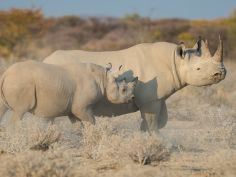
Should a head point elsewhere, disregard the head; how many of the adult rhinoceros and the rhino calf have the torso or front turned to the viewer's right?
2

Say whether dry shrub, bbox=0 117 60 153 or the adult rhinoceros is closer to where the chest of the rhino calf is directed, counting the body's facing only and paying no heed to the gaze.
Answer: the adult rhinoceros

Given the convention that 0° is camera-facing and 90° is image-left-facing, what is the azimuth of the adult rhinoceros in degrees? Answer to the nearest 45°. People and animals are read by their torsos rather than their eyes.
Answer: approximately 270°

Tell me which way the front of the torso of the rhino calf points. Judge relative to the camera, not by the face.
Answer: to the viewer's right
